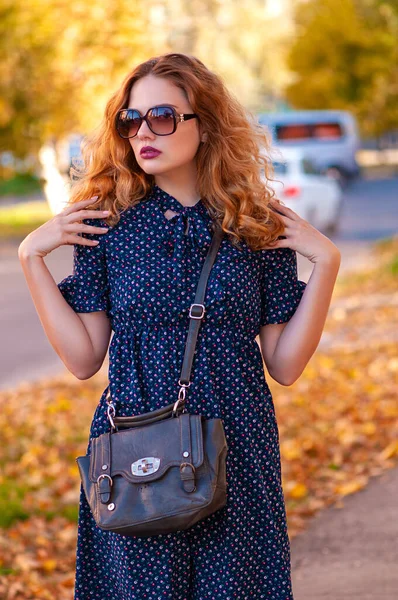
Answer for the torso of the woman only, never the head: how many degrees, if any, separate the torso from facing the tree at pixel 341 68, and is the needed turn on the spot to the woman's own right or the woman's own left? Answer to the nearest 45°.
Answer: approximately 180°

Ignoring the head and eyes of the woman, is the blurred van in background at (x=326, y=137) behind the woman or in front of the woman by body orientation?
behind
